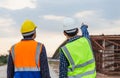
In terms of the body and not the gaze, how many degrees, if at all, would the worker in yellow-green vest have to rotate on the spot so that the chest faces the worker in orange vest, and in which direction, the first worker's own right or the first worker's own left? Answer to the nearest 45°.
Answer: approximately 45° to the first worker's own left

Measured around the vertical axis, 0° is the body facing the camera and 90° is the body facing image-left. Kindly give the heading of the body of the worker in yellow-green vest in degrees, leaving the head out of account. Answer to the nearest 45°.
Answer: approximately 135°

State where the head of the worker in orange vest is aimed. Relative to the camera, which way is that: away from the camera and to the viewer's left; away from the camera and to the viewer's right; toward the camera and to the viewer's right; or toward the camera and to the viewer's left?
away from the camera and to the viewer's right

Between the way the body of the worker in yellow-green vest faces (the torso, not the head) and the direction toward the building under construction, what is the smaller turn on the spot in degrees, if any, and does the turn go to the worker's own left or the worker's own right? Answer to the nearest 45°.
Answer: approximately 45° to the worker's own right
